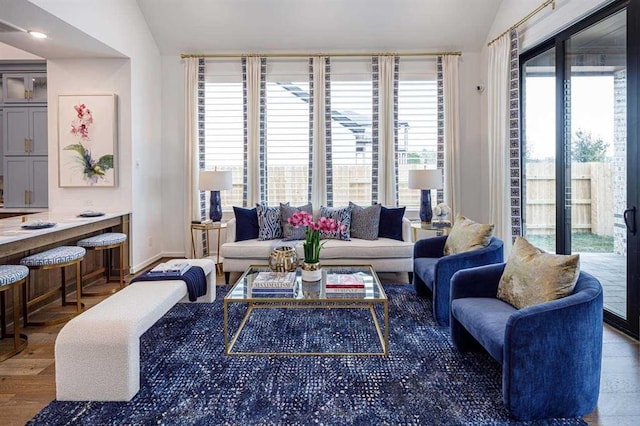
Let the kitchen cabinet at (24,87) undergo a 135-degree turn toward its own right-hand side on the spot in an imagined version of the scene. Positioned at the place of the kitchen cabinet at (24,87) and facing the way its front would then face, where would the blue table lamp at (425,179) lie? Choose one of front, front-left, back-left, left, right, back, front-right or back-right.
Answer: back

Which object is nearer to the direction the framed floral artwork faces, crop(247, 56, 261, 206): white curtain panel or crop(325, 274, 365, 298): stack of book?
the stack of book

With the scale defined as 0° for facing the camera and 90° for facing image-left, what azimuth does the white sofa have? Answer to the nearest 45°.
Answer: approximately 0°

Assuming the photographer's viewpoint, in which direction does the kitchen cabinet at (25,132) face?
facing the viewer

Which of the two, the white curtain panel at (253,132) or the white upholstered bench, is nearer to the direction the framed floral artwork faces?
the white upholstered bench

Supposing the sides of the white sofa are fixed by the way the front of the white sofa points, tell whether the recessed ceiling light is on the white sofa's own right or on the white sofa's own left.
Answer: on the white sofa's own right

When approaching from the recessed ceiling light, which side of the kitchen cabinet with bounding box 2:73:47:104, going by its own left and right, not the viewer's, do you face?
front

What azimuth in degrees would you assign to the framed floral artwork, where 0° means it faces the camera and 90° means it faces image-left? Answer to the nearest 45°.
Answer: approximately 0°

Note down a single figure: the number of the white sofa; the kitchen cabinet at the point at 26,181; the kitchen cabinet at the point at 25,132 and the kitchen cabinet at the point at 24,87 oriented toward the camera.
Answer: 4

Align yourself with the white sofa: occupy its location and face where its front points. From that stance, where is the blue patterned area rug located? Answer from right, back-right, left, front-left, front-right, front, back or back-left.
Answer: front

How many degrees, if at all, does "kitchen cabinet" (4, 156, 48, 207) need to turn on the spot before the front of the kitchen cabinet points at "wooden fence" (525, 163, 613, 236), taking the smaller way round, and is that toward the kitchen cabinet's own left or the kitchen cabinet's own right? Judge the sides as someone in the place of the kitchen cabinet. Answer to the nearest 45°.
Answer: approximately 45° to the kitchen cabinet's own left

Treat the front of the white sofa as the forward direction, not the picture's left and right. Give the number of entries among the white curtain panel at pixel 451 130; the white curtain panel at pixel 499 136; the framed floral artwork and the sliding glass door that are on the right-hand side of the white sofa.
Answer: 1

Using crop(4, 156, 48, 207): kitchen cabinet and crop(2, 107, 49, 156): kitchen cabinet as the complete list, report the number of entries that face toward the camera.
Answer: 2

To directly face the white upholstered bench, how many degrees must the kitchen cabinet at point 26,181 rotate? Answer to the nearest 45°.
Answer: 0° — it already faces it
